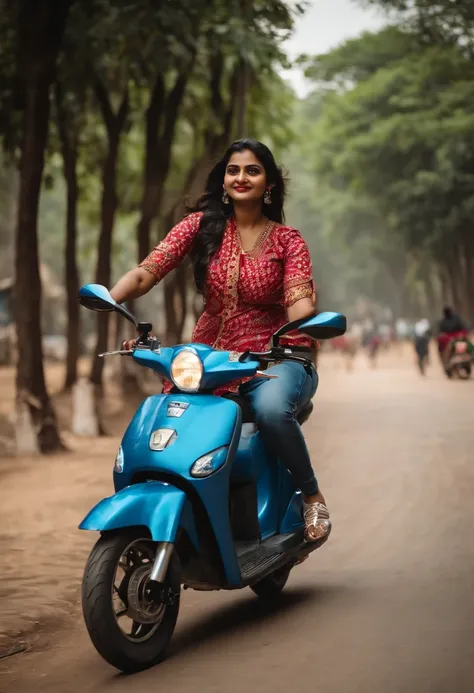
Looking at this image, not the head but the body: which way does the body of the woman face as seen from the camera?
toward the camera

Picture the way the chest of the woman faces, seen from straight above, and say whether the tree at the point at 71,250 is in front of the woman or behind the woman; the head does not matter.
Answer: behind

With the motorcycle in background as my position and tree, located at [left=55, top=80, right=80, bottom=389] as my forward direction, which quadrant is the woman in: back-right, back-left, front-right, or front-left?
front-left

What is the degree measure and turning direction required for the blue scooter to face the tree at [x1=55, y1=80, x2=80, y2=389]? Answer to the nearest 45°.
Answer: approximately 135° to its right

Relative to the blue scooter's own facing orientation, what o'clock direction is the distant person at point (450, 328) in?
The distant person is roughly at 5 o'clock from the blue scooter.

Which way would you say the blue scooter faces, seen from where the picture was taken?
facing the viewer and to the left of the viewer
